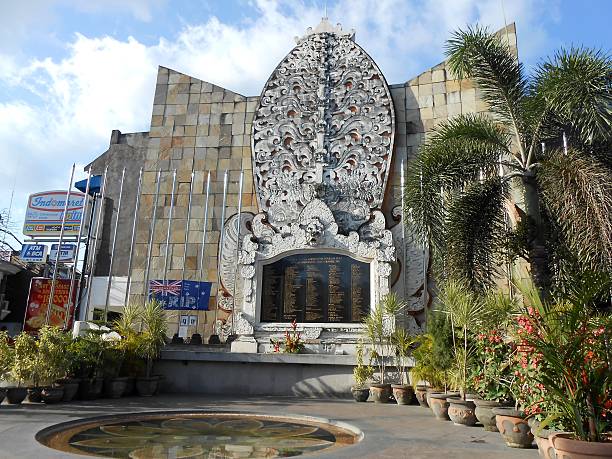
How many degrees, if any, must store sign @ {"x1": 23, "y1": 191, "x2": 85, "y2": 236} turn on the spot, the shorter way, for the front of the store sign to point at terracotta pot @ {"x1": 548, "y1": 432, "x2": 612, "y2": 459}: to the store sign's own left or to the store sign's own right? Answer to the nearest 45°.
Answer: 0° — it already faces it

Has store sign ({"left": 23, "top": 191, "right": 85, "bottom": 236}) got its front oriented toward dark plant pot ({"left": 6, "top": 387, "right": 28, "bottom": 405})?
yes

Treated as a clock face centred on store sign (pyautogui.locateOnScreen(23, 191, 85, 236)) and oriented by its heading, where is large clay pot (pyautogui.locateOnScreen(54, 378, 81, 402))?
The large clay pot is roughly at 12 o'clock from the store sign.

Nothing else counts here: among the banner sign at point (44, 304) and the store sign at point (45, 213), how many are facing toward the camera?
2

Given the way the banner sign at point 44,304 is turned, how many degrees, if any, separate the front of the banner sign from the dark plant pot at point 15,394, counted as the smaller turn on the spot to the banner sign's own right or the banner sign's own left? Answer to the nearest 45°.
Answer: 0° — it already faces it

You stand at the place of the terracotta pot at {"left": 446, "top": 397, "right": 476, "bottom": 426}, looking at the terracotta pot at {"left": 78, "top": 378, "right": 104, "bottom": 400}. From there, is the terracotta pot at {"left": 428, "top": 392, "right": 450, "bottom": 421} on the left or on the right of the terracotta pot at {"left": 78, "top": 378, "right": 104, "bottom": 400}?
right

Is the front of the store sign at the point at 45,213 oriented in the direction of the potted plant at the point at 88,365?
yes
